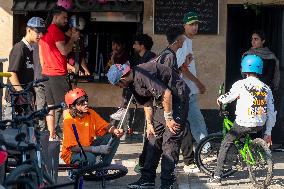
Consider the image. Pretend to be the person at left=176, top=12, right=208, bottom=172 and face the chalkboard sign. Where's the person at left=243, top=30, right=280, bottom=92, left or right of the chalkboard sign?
right

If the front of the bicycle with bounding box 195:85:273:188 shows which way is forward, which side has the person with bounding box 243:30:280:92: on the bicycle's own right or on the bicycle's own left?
on the bicycle's own right

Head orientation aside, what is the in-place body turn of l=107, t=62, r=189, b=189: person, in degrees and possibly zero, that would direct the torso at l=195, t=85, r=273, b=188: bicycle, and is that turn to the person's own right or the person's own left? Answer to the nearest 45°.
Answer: approximately 180°

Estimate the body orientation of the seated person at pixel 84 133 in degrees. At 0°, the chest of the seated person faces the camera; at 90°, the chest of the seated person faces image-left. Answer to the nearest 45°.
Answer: approximately 315°

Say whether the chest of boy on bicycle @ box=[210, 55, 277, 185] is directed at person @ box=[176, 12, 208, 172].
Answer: yes

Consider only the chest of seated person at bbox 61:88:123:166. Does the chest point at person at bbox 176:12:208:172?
no

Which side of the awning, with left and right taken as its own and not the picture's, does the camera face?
front

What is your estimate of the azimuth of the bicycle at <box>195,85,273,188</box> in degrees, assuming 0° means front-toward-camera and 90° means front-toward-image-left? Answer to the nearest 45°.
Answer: approximately 135°

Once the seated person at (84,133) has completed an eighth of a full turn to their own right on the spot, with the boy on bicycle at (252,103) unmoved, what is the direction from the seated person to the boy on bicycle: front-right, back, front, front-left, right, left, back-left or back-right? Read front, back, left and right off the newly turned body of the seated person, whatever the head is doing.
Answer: left

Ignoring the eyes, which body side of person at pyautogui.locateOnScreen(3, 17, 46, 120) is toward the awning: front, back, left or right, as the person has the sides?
left

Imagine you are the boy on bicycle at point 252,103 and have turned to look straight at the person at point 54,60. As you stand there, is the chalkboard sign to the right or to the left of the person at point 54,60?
right

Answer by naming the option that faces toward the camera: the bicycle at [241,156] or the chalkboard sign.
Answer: the chalkboard sign

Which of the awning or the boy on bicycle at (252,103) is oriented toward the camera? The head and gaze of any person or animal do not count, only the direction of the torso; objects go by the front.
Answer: the awning

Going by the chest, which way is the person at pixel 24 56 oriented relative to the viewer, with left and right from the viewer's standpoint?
facing the viewer and to the right of the viewer

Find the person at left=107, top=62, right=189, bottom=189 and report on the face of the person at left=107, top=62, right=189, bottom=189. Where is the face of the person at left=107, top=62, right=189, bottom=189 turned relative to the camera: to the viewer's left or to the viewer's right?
to the viewer's left

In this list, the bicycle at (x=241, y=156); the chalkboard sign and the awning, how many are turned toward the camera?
2

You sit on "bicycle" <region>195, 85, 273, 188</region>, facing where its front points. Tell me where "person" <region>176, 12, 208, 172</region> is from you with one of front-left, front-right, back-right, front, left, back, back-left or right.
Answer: front

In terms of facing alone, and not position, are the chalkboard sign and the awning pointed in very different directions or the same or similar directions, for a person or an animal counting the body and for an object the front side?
same or similar directions
